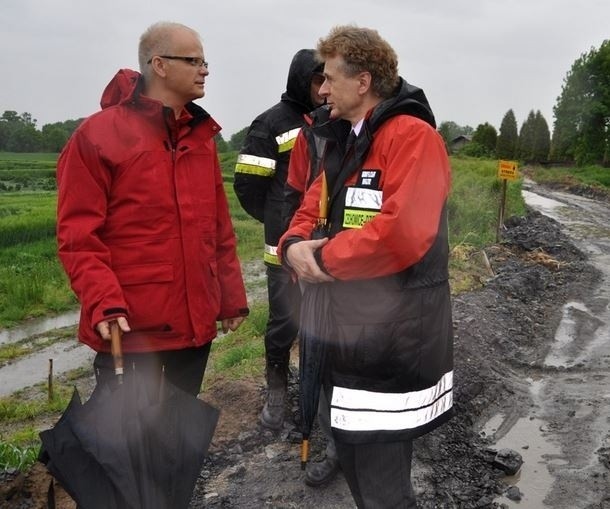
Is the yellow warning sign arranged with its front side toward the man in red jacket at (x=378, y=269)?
yes

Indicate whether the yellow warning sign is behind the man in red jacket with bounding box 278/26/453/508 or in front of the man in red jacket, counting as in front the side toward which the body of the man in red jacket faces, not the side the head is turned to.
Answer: behind

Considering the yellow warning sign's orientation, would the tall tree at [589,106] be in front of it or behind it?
behind

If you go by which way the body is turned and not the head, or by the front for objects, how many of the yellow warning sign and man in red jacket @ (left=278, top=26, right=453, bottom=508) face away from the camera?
0

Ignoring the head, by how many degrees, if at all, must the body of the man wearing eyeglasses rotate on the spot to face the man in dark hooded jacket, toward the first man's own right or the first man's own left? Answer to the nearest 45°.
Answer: approximately 90° to the first man's own left

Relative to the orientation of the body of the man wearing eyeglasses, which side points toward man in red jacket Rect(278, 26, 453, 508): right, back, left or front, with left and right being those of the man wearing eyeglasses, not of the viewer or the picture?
front

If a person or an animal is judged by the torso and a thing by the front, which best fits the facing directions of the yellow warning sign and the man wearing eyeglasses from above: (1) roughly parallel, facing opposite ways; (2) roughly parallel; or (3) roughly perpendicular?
roughly perpendicular

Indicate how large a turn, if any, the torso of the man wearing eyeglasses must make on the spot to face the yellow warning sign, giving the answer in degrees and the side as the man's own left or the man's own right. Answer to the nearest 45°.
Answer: approximately 90° to the man's own left

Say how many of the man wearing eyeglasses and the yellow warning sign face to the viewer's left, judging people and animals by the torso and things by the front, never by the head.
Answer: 0

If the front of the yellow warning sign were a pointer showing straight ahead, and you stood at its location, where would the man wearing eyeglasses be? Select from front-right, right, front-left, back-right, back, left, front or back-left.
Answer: front

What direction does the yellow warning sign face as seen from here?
toward the camera

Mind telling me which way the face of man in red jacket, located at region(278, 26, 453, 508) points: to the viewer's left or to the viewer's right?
to the viewer's left

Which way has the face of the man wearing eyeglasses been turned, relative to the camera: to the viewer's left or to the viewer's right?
to the viewer's right

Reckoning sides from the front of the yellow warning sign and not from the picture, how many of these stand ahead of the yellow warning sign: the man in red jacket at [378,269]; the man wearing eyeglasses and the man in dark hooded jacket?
3

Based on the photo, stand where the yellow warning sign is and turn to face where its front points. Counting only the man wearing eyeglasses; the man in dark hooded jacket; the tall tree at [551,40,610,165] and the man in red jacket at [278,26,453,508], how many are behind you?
1

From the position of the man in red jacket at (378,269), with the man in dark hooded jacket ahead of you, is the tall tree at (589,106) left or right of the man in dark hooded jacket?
right
